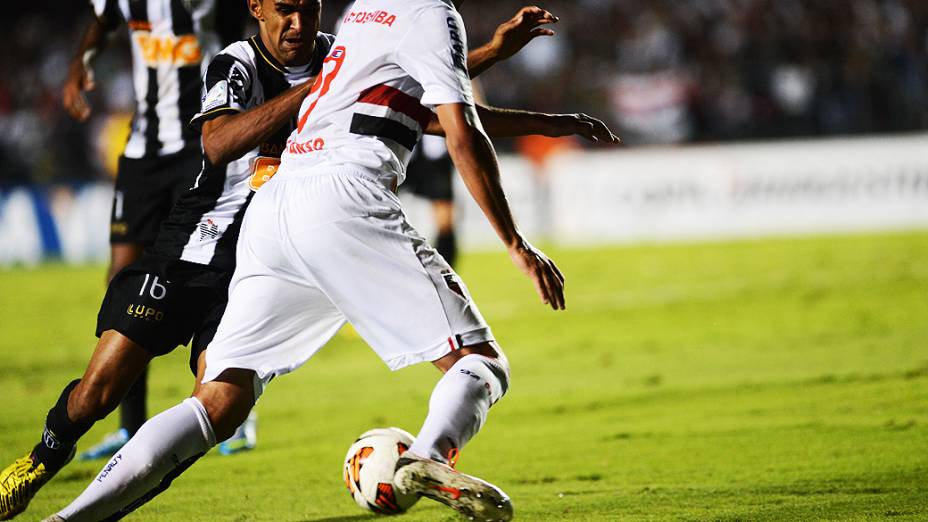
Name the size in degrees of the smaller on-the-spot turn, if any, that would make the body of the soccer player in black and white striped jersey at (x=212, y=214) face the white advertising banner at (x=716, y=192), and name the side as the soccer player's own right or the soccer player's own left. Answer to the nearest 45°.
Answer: approximately 90° to the soccer player's own left

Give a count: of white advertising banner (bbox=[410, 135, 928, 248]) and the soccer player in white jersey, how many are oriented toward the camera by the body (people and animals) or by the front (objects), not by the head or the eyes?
1

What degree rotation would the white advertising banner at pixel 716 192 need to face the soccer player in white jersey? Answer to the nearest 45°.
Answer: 0° — it already faces them

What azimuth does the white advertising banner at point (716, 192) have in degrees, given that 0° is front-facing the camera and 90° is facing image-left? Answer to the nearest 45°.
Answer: approximately 0°

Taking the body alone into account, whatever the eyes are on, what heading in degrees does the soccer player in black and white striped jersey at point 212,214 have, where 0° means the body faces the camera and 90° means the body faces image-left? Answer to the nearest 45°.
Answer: approximately 315°

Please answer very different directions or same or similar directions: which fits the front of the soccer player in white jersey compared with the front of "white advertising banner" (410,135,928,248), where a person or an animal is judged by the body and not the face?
very different directions

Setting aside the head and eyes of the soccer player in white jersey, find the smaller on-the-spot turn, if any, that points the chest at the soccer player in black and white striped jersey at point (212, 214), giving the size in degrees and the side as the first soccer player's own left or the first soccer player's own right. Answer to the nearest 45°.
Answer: approximately 90° to the first soccer player's own left

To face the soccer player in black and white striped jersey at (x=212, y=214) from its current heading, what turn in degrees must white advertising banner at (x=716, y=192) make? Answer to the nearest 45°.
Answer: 0° — it already faces them

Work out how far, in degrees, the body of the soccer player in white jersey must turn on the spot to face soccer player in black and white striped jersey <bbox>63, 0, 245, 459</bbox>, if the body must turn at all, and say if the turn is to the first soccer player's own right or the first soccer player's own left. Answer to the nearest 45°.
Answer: approximately 45° to the first soccer player's own left
